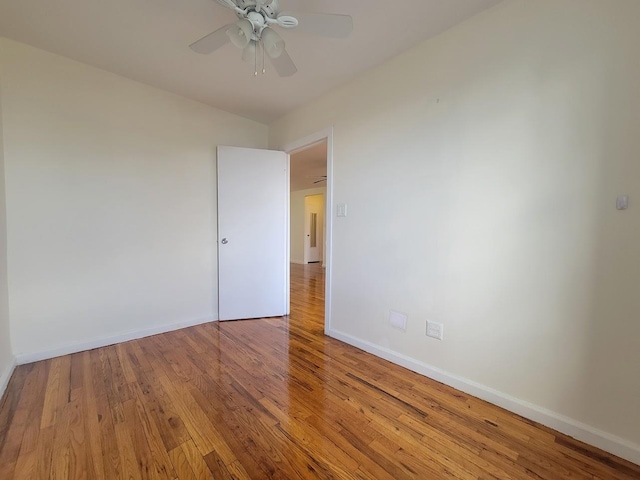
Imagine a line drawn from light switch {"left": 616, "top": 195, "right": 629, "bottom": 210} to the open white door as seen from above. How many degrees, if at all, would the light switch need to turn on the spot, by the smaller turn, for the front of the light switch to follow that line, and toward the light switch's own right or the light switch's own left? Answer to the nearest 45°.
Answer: approximately 90° to the light switch's own right

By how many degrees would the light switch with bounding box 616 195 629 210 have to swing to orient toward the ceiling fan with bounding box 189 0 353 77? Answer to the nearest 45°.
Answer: approximately 45° to its right

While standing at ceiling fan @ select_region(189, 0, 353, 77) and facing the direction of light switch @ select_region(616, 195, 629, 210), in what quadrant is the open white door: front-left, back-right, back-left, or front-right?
back-left

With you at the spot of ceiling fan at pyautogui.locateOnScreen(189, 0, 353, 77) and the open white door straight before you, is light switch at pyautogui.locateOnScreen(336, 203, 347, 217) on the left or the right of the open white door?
right

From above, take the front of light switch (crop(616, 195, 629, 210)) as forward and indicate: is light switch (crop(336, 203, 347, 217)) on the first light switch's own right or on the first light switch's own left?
on the first light switch's own right
